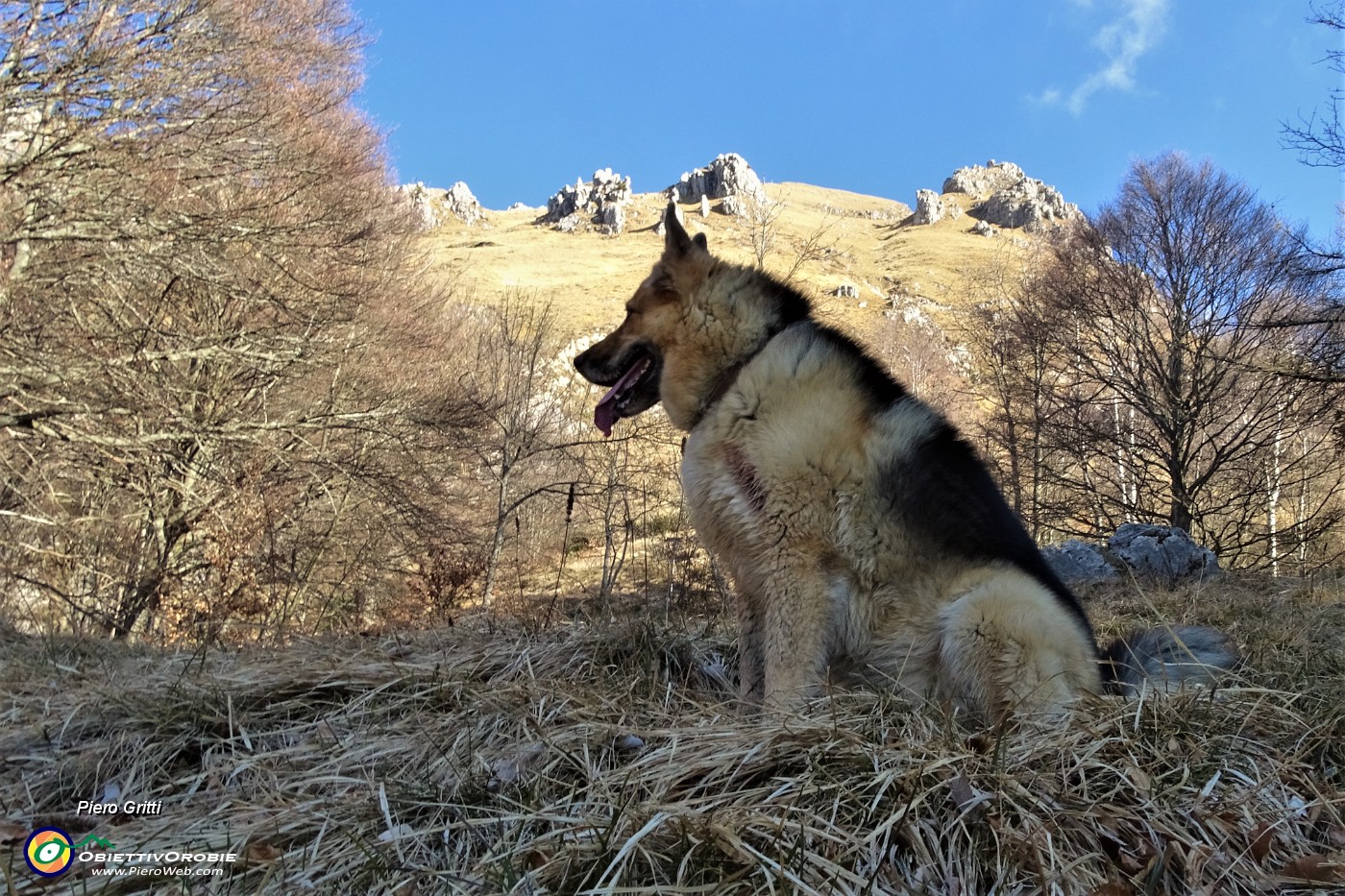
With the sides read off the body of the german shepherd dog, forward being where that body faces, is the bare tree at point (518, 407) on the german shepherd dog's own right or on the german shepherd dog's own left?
on the german shepherd dog's own right

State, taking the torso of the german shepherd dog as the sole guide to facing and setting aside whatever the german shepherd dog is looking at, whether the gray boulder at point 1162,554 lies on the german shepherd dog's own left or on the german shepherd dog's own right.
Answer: on the german shepherd dog's own right

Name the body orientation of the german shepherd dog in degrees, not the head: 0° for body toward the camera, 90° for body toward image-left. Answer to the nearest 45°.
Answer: approximately 90°

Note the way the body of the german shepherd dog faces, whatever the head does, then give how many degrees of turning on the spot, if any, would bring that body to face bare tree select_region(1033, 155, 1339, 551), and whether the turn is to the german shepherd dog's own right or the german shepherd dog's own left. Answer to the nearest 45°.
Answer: approximately 90° to the german shepherd dog's own right

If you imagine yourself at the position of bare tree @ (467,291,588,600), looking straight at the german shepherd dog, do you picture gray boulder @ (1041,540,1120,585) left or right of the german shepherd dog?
left

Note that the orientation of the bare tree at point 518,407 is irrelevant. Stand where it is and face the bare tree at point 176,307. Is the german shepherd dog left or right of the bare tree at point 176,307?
left

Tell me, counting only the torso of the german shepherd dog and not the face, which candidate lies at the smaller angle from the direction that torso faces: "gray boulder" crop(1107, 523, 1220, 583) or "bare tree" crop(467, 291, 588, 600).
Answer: the bare tree

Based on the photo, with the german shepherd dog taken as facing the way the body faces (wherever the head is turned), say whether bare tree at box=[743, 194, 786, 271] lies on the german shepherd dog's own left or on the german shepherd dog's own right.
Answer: on the german shepherd dog's own right
